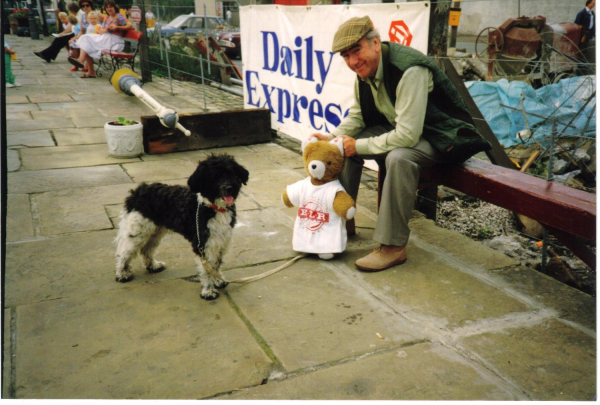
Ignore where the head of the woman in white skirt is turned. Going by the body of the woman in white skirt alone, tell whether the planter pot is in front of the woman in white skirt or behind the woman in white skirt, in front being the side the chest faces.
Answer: in front

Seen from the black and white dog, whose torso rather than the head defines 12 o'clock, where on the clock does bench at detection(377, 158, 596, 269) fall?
The bench is roughly at 11 o'clock from the black and white dog.

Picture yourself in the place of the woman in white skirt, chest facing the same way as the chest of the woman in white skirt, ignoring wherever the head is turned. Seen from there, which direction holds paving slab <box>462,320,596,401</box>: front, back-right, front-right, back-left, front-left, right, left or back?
front-left

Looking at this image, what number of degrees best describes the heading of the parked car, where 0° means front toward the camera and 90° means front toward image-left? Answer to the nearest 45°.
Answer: approximately 90°

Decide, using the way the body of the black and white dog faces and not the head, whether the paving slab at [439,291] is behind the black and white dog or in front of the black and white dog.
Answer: in front

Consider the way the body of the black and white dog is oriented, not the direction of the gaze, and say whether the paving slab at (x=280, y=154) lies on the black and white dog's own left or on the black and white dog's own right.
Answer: on the black and white dog's own left

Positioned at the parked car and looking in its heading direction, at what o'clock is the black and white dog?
The black and white dog is roughly at 9 o'clock from the parked car.

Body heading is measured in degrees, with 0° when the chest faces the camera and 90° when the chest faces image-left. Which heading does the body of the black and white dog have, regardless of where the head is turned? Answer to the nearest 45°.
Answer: approximately 315°

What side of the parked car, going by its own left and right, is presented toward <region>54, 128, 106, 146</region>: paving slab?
left
